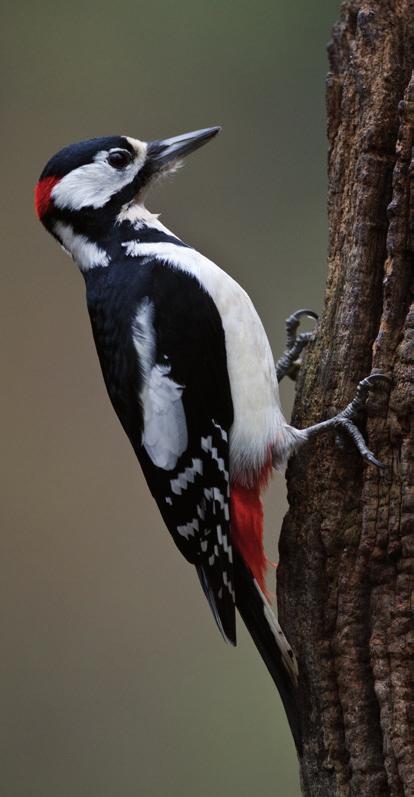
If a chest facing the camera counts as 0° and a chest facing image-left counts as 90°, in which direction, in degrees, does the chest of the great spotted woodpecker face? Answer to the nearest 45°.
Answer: approximately 270°
